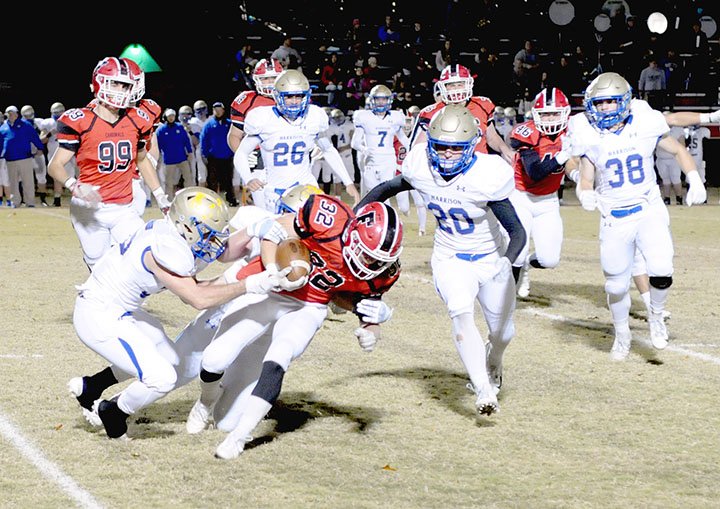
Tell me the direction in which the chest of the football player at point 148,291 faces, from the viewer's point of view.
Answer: to the viewer's right

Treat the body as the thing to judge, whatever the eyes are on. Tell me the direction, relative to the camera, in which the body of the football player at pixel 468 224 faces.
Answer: toward the camera

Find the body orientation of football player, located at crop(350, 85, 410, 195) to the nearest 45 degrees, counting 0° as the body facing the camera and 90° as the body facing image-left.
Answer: approximately 0°

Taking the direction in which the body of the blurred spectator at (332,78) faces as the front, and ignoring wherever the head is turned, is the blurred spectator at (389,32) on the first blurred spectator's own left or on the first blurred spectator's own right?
on the first blurred spectator's own left

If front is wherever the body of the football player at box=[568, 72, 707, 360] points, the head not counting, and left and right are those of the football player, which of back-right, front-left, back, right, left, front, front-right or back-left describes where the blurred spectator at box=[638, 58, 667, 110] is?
back

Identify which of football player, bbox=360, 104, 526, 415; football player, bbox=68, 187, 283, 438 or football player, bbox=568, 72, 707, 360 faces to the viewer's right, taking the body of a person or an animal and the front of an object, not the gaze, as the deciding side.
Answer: football player, bbox=68, 187, 283, 438

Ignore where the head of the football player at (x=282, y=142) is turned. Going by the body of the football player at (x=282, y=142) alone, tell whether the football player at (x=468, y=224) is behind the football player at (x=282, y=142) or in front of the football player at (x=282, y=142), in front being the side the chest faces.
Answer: in front

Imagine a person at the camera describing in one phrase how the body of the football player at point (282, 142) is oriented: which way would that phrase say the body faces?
toward the camera

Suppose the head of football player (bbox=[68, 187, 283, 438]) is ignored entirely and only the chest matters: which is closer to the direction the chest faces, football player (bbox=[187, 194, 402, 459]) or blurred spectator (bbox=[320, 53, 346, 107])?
the football player

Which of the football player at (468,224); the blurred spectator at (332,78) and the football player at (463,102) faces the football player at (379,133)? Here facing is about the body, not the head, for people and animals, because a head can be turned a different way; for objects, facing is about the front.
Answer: the blurred spectator
